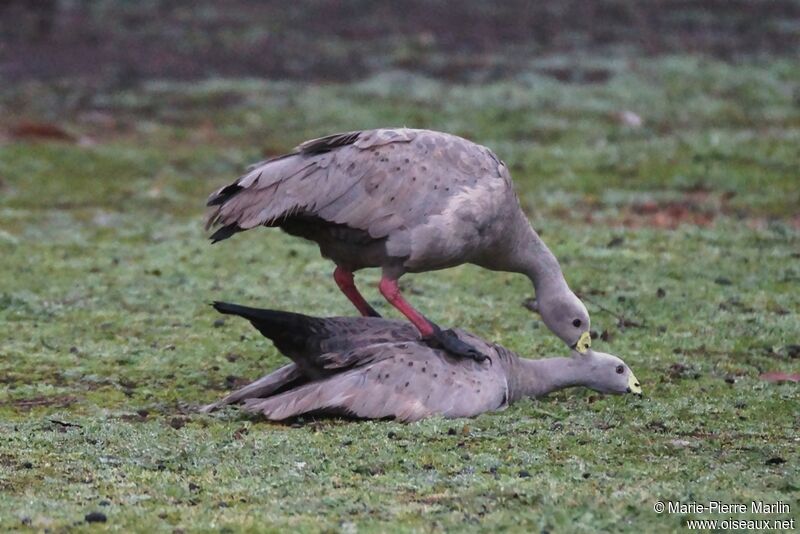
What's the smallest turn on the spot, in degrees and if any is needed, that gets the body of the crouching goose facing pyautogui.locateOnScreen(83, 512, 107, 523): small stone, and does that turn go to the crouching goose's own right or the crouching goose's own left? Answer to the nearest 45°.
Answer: approximately 135° to the crouching goose's own right

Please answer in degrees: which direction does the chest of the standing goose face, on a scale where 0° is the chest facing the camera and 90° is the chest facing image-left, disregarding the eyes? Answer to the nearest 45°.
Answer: approximately 270°

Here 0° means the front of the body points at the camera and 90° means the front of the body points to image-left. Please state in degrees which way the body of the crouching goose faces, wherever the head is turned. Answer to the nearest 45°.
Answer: approximately 270°

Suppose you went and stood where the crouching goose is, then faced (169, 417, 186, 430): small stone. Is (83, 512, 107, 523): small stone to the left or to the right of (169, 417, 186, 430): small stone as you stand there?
left

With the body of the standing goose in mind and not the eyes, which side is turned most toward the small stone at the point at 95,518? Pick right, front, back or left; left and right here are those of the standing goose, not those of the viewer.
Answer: right

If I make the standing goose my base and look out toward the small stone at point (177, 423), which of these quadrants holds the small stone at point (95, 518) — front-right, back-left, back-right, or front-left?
front-left

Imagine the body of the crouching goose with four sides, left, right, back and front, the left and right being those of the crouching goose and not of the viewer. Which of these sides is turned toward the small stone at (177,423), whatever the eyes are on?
back
